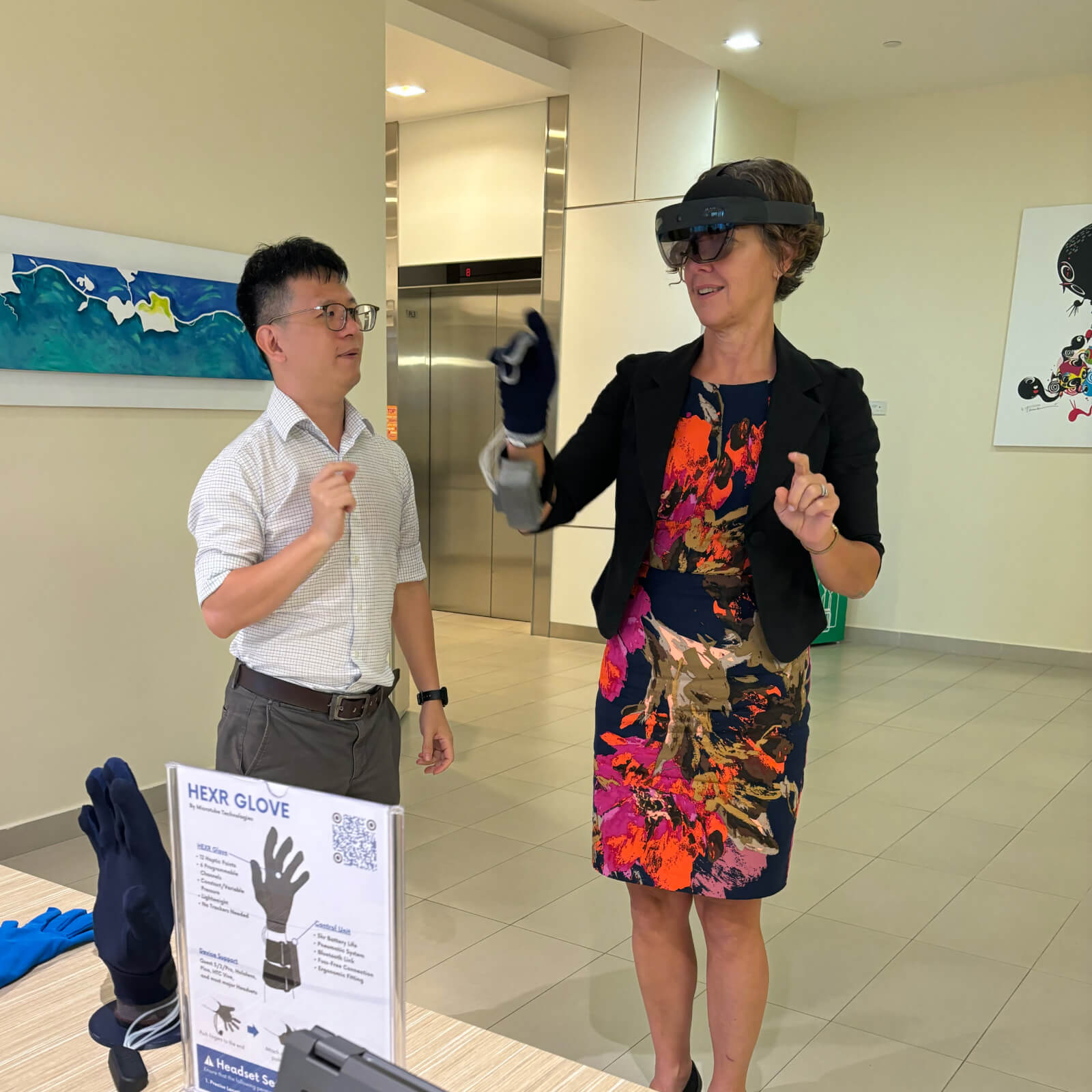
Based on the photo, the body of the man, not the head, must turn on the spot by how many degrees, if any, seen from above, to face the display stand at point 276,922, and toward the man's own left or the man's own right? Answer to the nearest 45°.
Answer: approximately 45° to the man's own right

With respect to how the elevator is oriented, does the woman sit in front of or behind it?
in front

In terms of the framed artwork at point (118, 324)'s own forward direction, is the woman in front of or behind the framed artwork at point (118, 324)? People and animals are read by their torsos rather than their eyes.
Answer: in front

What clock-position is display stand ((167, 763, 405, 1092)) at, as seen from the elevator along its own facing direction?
The display stand is roughly at 12 o'clock from the elevator.

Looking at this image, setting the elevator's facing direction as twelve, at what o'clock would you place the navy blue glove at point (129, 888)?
The navy blue glove is roughly at 12 o'clock from the elevator.

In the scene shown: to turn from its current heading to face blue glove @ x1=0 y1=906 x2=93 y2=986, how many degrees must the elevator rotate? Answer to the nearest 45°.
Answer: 0° — it already faces it

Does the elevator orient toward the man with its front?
yes

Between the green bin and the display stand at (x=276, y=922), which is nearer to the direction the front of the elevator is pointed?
the display stand

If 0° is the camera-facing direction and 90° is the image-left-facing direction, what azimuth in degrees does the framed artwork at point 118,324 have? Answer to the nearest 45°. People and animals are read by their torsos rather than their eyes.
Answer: approximately 315°

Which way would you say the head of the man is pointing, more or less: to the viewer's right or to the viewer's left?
to the viewer's right

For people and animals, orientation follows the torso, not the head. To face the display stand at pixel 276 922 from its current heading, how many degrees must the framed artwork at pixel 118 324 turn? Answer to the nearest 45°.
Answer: approximately 45° to its right
